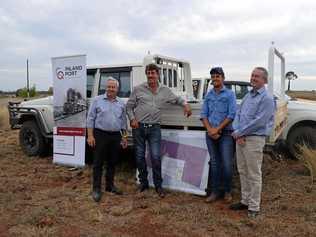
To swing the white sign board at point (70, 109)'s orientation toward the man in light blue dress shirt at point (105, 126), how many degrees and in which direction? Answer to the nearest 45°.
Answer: approximately 45° to its left

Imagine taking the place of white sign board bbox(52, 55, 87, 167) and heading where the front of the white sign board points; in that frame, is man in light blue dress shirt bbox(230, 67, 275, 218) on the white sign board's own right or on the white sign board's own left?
on the white sign board's own left

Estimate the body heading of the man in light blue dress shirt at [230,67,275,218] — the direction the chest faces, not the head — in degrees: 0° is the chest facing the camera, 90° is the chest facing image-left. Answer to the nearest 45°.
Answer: approximately 45°

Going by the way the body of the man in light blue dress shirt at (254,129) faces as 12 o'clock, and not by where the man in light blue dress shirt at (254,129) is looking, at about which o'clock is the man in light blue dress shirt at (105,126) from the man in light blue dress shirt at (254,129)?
the man in light blue dress shirt at (105,126) is roughly at 2 o'clock from the man in light blue dress shirt at (254,129).

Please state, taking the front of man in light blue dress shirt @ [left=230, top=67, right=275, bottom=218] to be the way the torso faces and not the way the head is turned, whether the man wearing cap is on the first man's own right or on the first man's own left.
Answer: on the first man's own right

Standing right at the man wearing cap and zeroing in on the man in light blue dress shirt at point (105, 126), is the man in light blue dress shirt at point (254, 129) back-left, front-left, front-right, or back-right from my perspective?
back-left

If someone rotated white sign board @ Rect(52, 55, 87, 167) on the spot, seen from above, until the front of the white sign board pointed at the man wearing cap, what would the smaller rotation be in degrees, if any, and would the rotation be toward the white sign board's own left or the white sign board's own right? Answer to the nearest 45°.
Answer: approximately 90° to the white sign board's own left

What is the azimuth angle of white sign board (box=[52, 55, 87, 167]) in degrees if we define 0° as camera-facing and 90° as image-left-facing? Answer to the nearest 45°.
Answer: approximately 45°
